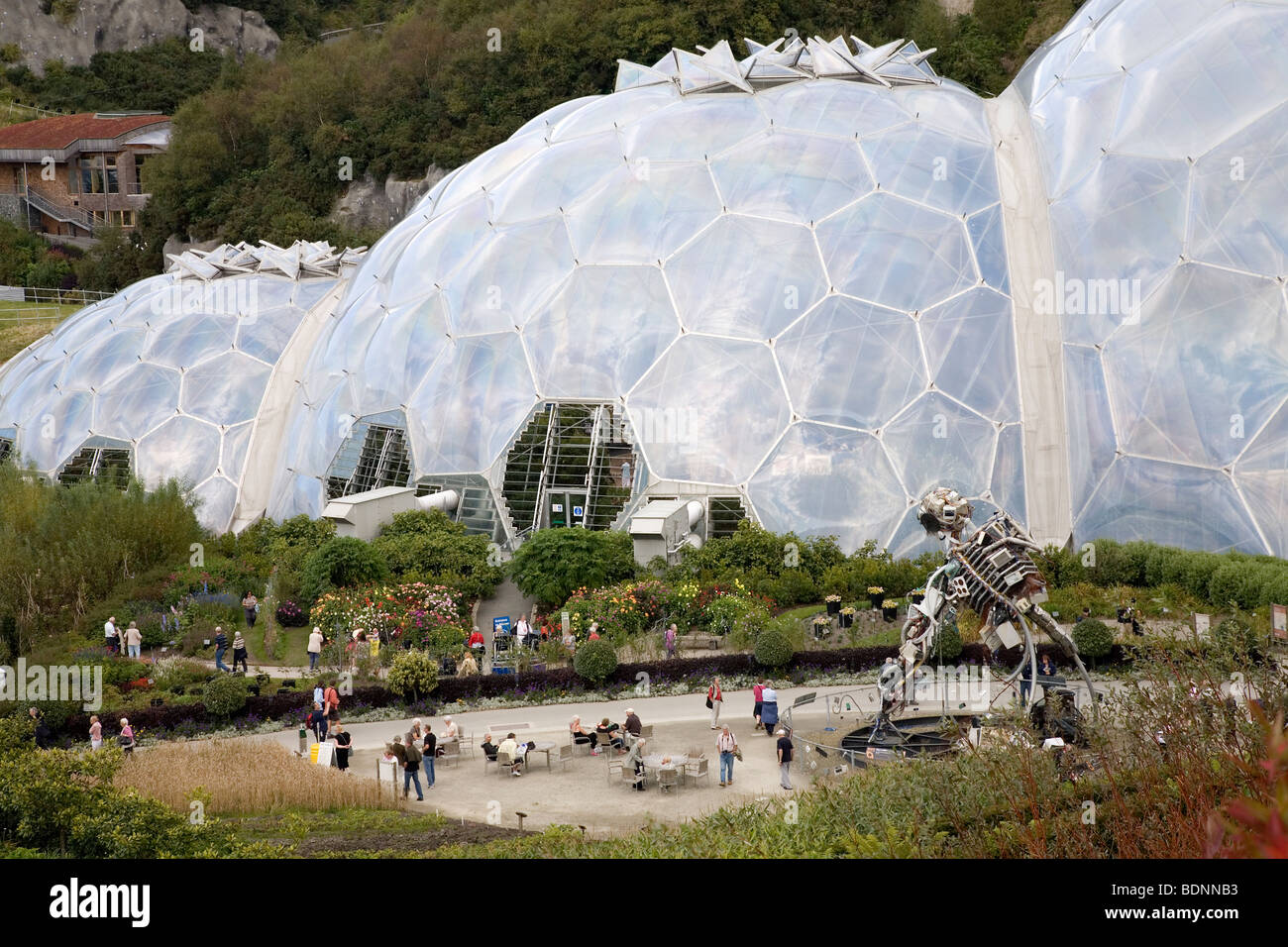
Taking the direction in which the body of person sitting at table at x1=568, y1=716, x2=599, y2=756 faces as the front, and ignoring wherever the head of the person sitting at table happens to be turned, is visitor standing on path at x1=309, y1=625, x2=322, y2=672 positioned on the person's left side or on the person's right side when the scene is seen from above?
on the person's left side

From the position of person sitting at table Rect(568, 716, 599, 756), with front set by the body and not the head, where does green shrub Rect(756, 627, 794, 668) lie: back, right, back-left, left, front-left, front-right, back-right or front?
front-left

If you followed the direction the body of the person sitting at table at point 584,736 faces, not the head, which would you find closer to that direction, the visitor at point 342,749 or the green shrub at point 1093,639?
the green shrub

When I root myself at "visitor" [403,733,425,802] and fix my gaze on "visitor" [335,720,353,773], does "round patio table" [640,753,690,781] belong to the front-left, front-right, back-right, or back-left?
back-right

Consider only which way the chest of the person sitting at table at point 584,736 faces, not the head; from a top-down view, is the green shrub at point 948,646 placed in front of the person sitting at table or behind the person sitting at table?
in front

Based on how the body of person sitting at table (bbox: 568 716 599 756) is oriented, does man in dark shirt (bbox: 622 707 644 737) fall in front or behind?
in front

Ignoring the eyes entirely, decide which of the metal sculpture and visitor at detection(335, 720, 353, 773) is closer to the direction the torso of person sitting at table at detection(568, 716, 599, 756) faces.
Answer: the metal sculpture

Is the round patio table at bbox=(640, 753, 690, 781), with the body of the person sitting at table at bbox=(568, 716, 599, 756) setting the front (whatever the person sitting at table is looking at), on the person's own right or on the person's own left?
on the person's own right

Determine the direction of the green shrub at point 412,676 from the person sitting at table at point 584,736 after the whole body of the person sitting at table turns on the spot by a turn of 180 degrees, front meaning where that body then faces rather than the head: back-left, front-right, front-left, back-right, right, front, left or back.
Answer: front-right

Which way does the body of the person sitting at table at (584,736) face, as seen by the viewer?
to the viewer's right

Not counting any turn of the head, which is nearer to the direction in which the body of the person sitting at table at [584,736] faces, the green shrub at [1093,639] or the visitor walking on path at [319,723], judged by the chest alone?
the green shrub
